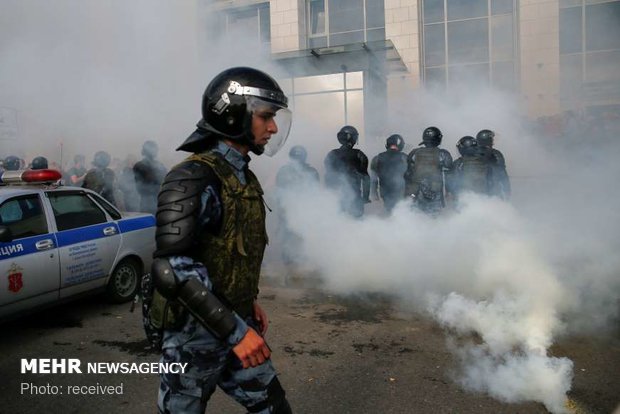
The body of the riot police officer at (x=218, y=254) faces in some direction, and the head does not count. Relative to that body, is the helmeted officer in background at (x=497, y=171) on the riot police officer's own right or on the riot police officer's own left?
on the riot police officer's own left

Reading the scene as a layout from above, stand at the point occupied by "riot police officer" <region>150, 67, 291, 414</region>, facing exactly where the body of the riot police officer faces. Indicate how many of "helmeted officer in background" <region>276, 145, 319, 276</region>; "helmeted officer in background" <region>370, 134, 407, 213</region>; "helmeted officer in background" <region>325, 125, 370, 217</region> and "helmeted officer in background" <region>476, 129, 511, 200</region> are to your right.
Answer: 0

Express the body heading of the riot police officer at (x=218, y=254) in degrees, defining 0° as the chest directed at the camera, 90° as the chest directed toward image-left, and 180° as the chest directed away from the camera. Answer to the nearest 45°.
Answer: approximately 270°

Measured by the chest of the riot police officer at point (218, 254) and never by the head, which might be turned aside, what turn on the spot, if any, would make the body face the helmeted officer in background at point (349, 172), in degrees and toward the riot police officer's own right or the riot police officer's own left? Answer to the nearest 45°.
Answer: approximately 90° to the riot police officer's own left

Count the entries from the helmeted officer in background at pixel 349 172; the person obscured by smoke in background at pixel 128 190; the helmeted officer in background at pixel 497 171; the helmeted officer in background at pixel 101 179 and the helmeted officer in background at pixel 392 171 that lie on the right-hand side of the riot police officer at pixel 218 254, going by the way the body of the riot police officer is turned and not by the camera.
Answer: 0

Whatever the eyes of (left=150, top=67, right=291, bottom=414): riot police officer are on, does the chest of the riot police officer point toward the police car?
no

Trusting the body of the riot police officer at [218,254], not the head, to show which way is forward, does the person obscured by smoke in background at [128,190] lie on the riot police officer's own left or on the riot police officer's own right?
on the riot police officer's own left

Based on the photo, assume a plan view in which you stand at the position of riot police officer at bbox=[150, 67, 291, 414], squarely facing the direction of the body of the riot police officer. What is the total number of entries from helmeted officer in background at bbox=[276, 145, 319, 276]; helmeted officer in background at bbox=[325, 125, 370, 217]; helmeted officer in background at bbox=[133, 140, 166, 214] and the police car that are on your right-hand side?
0

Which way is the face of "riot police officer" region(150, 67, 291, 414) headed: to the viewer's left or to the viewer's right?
to the viewer's right

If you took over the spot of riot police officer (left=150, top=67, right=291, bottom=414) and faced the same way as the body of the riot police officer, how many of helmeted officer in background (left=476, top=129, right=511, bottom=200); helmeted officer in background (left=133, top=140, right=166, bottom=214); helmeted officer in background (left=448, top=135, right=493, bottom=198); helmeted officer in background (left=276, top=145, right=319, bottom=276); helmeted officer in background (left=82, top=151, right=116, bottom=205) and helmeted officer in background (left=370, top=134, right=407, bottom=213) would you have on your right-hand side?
0

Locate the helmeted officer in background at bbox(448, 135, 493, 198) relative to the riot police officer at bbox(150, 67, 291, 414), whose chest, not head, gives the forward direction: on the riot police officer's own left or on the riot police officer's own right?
on the riot police officer's own left

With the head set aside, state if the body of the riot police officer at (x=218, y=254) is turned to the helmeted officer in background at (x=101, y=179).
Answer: no

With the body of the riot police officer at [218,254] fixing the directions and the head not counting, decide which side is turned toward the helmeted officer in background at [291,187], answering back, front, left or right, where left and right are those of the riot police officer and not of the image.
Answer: left

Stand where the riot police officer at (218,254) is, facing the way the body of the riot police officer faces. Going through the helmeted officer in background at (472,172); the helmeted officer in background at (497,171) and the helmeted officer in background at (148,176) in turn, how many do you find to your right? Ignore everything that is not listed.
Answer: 0
